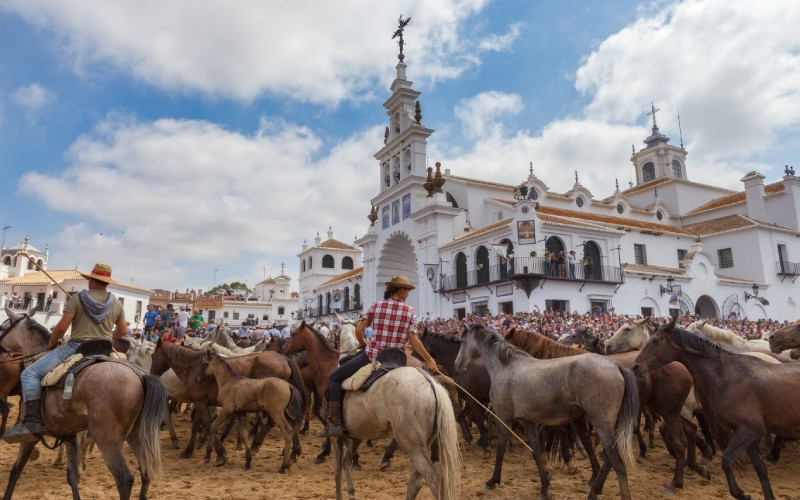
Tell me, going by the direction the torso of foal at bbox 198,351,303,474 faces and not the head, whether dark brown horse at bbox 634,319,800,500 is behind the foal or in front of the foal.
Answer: behind

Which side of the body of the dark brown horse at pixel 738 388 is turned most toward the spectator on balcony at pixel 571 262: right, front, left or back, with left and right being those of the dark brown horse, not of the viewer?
right

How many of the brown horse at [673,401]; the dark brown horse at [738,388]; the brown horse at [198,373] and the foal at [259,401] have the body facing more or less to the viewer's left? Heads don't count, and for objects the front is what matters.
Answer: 4

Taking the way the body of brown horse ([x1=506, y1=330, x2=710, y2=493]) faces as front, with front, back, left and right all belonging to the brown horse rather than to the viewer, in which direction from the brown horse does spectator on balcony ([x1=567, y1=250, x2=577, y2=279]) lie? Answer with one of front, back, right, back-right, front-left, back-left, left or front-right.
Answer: right

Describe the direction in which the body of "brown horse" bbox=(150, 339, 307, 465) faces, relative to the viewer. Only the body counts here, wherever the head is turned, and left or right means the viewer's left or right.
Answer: facing to the left of the viewer

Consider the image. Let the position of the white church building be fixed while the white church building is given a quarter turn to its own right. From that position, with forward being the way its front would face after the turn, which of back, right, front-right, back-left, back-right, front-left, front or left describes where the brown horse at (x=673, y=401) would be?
back-left

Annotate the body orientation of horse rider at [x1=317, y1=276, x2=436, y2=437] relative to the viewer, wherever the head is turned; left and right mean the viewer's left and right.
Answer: facing away from the viewer and to the left of the viewer

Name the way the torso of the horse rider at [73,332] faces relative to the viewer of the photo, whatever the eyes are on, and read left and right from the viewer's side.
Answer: facing away from the viewer and to the left of the viewer

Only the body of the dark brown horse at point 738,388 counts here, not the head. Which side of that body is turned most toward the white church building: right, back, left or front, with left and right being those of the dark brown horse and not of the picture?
right

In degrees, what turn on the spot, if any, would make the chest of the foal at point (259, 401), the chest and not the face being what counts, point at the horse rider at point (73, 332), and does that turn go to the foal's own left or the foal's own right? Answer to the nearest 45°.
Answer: approximately 45° to the foal's own left

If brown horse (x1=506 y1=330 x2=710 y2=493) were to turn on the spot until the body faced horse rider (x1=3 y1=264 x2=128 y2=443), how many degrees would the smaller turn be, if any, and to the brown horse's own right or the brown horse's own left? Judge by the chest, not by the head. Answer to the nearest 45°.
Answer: approximately 45° to the brown horse's own left

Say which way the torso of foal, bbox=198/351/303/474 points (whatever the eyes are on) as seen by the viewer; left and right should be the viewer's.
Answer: facing to the left of the viewer

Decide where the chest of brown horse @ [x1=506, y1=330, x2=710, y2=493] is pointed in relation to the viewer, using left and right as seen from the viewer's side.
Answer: facing to the left of the viewer

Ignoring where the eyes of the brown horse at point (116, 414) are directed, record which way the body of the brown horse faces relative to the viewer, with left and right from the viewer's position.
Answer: facing away from the viewer and to the left of the viewer

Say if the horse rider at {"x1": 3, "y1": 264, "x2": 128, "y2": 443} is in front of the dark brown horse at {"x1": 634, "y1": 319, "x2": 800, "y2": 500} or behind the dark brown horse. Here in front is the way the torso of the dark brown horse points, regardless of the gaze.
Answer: in front

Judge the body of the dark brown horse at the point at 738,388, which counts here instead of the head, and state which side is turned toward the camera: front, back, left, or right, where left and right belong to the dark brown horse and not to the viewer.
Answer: left
